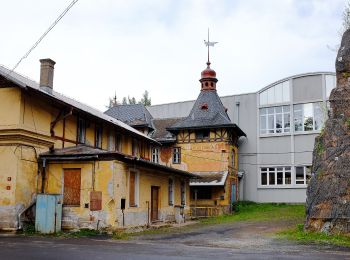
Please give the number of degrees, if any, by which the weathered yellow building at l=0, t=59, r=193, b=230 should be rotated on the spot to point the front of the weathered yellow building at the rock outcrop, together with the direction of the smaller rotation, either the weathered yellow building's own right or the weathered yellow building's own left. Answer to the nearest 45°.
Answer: approximately 45° to the weathered yellow building's own left

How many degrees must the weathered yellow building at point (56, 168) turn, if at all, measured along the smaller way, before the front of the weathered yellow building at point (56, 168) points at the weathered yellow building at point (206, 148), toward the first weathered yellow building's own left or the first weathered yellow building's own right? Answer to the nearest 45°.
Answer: approximately 90° to the first weathered yellow building's own left

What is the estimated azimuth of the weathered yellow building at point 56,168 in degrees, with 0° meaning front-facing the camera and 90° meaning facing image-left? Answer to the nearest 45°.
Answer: approximately 315°

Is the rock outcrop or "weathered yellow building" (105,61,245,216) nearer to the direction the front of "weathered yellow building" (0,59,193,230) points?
the rock outcrop
